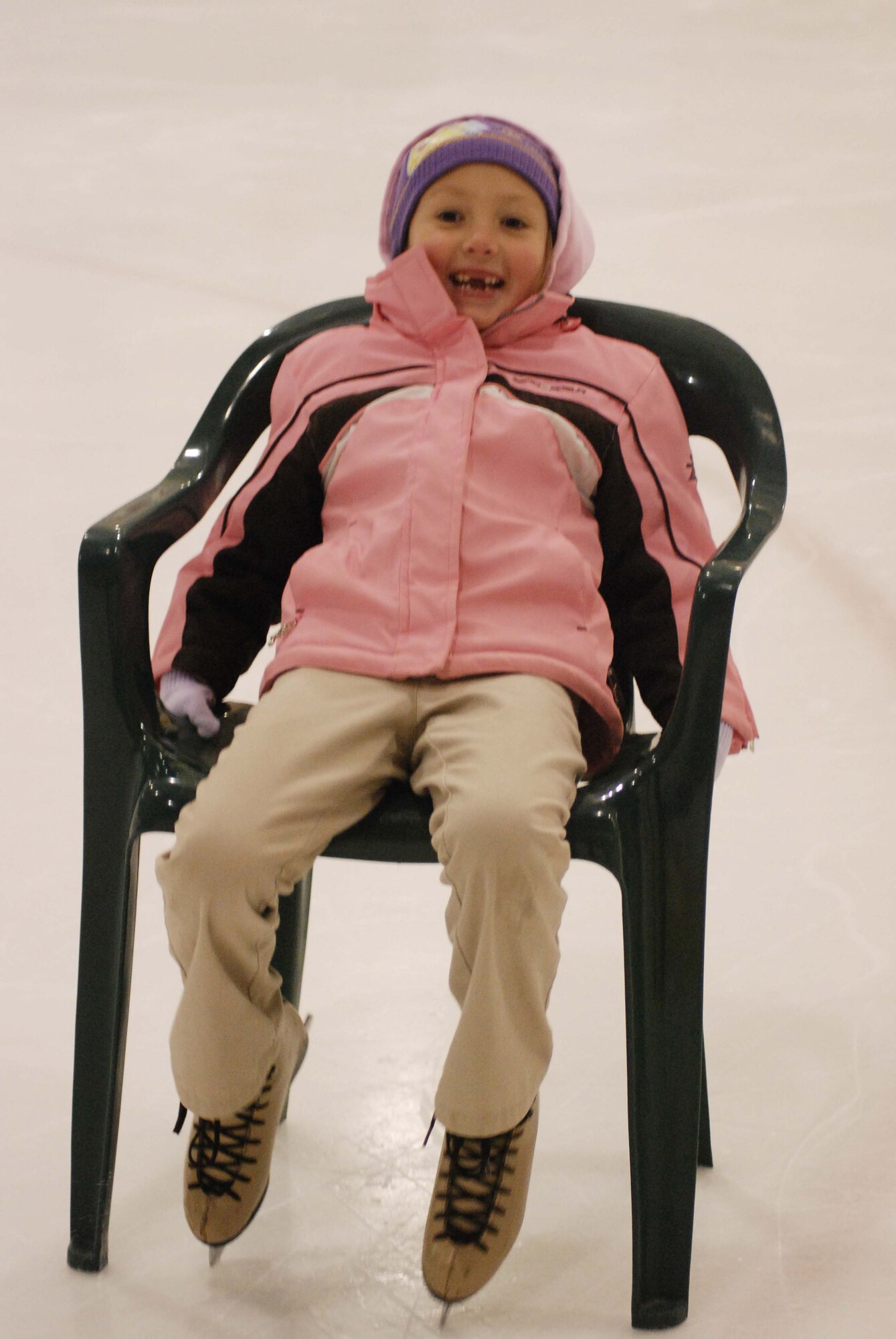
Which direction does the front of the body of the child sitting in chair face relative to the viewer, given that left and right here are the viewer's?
facing the viewer

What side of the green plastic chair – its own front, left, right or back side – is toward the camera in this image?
front
